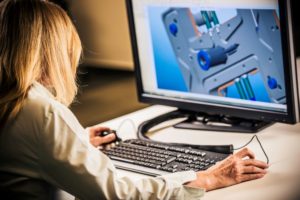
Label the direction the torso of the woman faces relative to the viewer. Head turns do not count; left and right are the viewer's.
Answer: facing away from the viewer and to the right of the viewer

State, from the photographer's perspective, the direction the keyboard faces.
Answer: facing the viewer and to the left of the viewer

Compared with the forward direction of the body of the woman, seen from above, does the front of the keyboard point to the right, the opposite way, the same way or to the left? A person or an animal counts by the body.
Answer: the opposite way

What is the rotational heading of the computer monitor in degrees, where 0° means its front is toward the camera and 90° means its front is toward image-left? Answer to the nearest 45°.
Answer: approximately 45°

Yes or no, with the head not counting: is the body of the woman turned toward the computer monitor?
yes

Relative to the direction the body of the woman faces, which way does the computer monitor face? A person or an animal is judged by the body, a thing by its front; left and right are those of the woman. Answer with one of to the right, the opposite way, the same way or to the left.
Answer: the opposite way

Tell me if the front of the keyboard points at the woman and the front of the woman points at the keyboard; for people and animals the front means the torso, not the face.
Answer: yes

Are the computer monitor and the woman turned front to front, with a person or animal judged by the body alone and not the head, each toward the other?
yes

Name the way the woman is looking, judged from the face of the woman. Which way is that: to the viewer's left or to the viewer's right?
to the viewer's right
